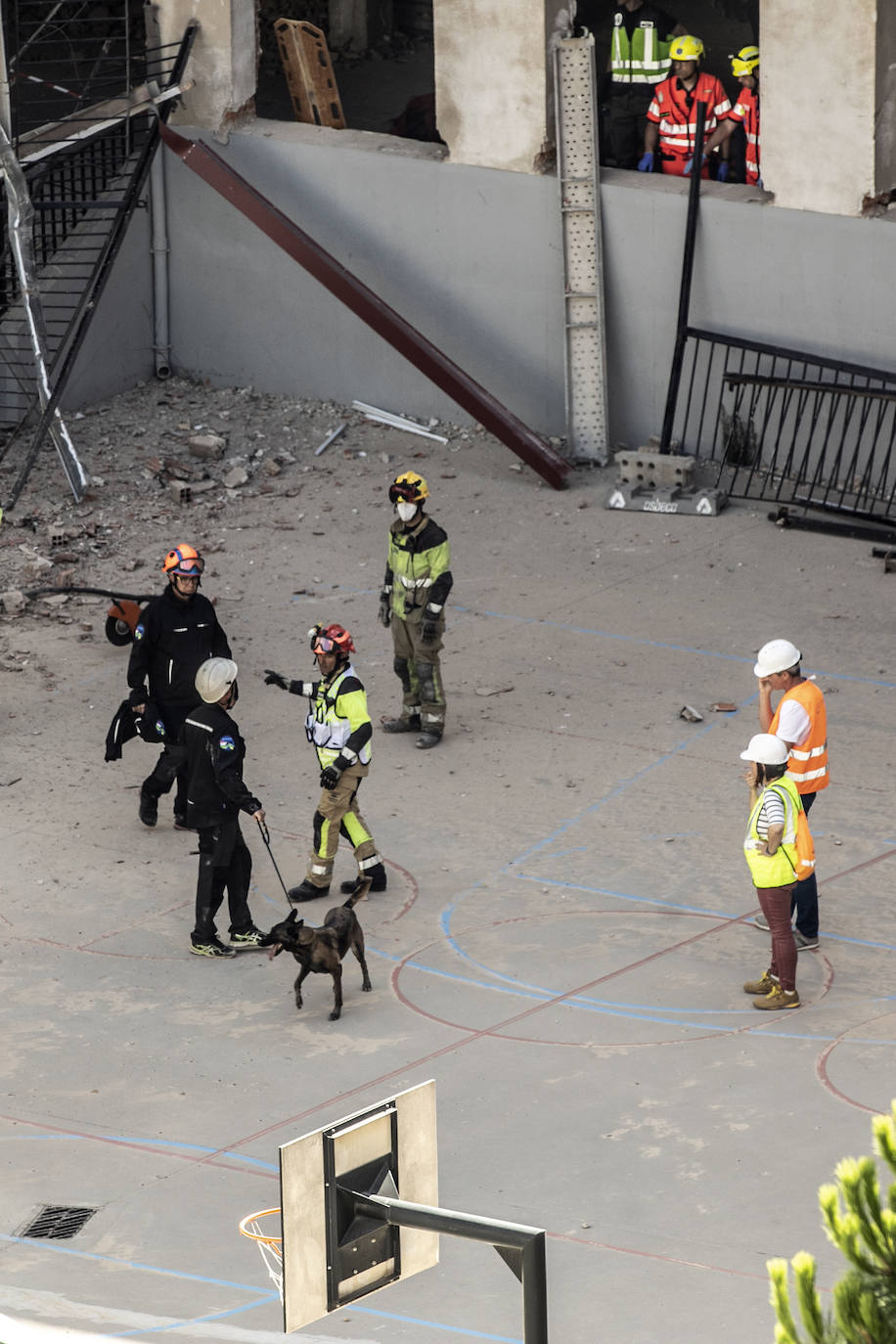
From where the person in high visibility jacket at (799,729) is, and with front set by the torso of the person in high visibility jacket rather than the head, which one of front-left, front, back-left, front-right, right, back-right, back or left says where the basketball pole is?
left

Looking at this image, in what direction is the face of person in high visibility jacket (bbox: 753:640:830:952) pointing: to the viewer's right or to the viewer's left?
to the viewer's left

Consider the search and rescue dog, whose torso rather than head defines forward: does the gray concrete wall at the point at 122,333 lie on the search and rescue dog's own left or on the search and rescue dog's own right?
on the search and rescue dog's own right

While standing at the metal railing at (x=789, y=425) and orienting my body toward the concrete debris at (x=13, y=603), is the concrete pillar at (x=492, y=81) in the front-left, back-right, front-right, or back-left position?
front-right

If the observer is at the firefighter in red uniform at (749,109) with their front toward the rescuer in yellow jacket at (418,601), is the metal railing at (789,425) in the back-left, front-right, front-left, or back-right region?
front-left

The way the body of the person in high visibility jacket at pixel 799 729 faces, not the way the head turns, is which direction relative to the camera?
to the viewer's left

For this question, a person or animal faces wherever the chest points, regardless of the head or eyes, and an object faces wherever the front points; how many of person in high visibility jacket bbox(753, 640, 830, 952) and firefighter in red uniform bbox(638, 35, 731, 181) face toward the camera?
1

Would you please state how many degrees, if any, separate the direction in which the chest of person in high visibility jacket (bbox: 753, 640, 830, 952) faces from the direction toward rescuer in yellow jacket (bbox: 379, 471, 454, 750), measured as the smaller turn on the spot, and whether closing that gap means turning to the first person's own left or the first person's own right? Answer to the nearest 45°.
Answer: approximately 45° to the first person's own right

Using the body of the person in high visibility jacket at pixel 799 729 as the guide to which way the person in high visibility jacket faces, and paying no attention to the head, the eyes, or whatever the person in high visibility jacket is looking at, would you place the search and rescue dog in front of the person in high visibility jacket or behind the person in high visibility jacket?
in front

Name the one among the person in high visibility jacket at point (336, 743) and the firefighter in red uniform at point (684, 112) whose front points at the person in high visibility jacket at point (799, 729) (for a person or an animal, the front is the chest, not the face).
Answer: the firefighter in red uniform

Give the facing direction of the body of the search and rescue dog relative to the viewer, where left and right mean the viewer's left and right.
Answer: facing the viewer and to the left of the viewer

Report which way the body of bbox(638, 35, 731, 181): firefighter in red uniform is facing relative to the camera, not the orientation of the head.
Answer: toward the camera
